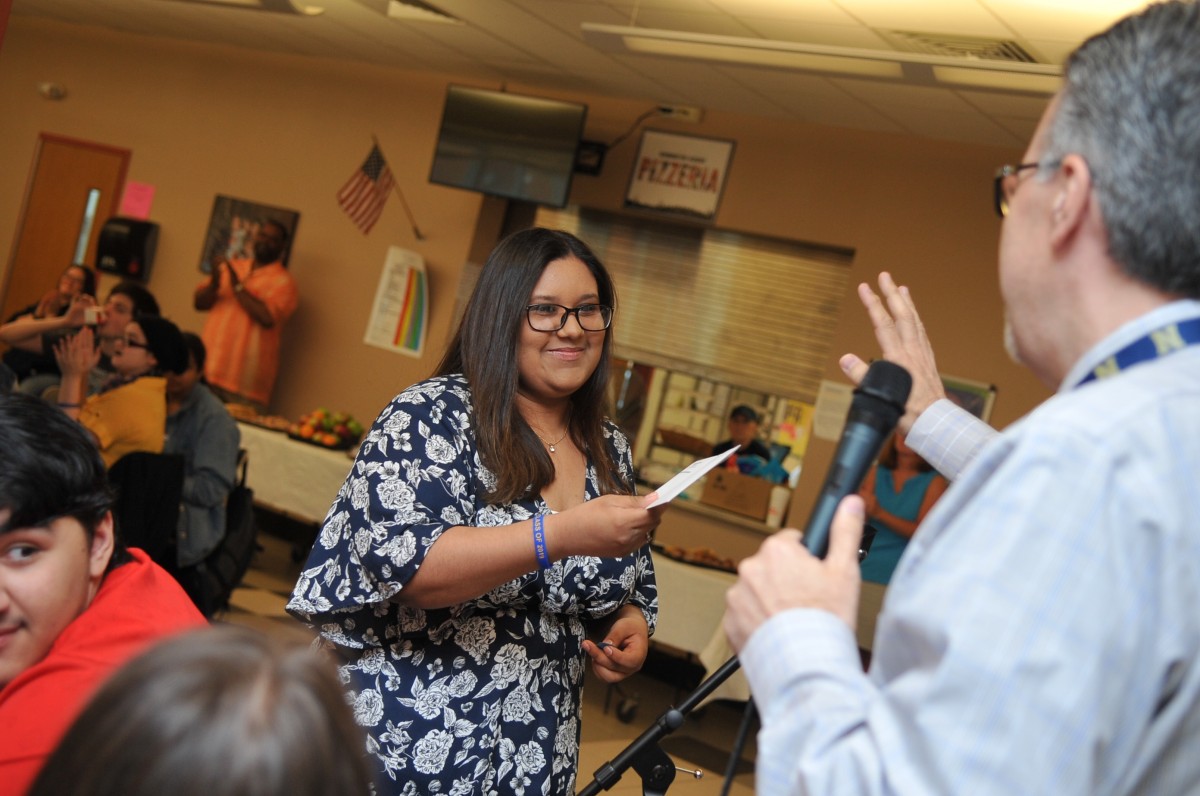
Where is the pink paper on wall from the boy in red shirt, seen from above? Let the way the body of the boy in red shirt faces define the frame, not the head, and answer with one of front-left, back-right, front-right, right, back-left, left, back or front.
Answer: back-right

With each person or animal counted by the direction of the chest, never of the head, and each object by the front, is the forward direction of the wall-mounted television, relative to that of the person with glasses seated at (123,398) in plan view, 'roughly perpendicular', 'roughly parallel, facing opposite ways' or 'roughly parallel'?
roughly perpendicular

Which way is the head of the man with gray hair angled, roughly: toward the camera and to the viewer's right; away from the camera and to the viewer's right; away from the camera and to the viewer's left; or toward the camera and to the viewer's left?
away from the camera and to the viewer's left

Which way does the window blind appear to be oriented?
toward the camera

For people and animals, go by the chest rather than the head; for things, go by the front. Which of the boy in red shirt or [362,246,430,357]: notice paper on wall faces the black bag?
the notice paper on wall

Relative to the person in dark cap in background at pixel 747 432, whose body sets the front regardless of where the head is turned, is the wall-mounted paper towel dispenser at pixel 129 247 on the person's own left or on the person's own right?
on the person's own right

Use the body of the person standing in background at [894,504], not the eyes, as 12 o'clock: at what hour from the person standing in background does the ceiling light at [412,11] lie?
The ceiling light is roughly at 2 o'clock from the person standing in background.

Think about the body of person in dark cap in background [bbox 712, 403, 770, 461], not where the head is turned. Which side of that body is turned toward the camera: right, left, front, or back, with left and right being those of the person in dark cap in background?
front

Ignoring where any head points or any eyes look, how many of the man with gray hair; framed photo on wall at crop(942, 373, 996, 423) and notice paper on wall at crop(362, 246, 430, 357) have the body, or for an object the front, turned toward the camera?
2

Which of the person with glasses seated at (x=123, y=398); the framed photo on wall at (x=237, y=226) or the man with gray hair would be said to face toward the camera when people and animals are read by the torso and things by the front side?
the framed photo on wall

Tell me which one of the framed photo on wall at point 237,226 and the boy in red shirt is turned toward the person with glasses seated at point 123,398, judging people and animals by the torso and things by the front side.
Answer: the framed photo on wall

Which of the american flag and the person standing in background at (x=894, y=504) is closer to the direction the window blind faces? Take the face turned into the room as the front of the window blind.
the person standing in background

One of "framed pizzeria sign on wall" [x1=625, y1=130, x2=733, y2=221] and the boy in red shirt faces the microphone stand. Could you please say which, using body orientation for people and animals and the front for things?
the framed pizzeria sign on wall

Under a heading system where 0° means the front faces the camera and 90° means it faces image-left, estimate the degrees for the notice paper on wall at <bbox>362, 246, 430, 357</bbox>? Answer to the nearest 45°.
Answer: approximately 0°
